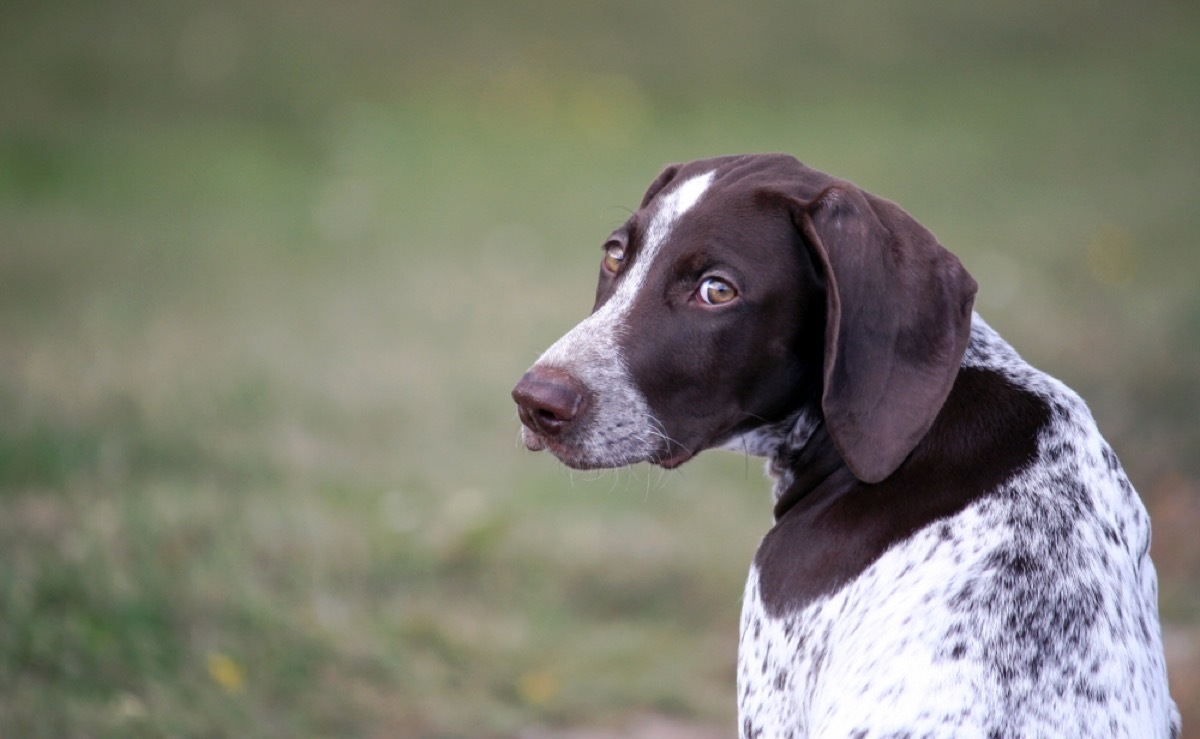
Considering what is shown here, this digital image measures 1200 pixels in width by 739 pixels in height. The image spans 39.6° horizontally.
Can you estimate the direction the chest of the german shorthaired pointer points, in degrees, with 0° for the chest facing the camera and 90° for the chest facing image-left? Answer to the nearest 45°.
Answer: approximately 135°
